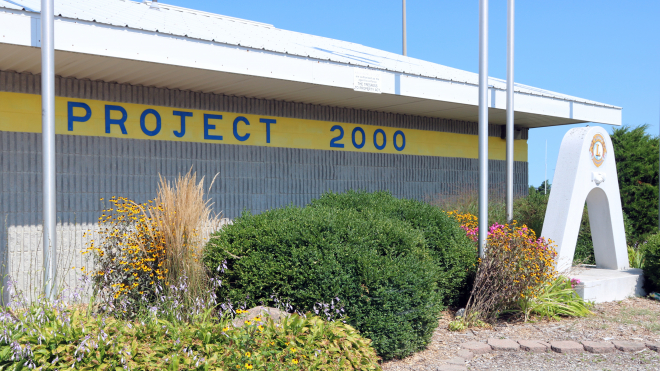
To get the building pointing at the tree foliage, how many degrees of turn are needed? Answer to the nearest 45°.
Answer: approximately 90° to its left

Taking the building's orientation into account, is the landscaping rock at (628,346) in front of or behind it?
in front

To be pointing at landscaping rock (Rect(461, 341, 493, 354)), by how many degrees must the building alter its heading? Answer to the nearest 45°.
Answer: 0° — it already faces it

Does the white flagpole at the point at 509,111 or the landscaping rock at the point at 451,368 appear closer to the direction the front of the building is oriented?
the landscaping rock

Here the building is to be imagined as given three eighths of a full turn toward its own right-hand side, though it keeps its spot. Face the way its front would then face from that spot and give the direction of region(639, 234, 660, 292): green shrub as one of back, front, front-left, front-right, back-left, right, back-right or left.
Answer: back

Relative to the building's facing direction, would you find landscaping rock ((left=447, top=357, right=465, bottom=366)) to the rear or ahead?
ahead

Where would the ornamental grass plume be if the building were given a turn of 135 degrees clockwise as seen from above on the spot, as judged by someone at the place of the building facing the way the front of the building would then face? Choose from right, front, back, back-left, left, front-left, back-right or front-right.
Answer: left

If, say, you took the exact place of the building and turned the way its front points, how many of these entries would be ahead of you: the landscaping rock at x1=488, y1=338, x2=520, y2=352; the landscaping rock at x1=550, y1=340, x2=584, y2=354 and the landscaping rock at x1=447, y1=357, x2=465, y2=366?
3

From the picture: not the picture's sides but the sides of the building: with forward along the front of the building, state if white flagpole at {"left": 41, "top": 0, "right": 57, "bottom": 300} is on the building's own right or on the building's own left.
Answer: on the building's own right

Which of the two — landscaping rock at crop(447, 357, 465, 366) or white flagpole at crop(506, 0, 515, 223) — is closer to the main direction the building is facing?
the landscaping rock

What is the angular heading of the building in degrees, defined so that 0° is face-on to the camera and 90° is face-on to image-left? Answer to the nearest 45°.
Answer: approximately 315°
